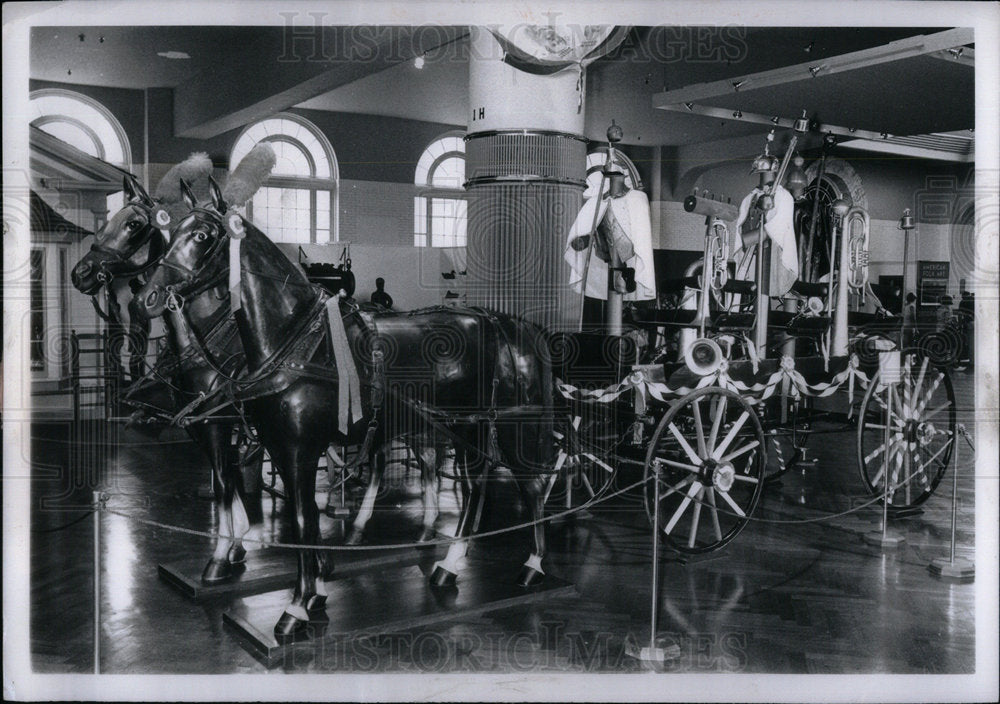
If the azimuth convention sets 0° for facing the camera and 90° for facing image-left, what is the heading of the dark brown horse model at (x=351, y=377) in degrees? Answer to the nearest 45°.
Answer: approximately 45°

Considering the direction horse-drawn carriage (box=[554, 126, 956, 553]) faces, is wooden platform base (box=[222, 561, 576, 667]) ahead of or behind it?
ahead

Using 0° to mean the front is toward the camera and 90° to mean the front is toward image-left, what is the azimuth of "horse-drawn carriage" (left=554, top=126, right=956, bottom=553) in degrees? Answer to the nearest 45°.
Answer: approximately 45°

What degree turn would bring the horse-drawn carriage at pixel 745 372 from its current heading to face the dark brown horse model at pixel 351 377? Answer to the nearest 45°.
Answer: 0° — it already faces it

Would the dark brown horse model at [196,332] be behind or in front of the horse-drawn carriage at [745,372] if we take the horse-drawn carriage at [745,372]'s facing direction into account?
in front

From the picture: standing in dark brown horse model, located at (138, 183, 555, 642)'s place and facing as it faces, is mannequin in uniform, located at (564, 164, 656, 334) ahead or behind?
behind

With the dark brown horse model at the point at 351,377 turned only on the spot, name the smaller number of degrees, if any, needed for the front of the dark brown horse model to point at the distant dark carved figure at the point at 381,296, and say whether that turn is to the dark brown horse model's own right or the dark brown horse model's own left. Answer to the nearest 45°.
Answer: approximately 135° to the dark brown horse model's own right
